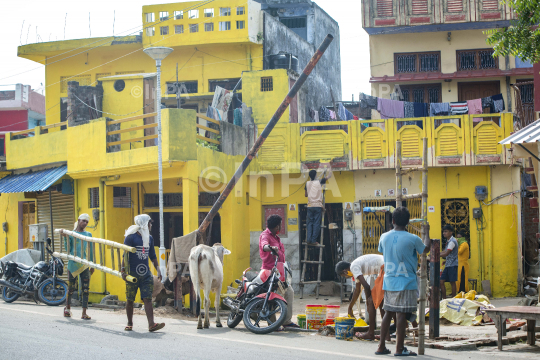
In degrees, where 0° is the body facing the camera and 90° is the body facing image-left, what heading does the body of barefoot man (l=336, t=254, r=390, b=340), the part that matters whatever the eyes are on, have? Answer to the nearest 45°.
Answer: approximately 90°

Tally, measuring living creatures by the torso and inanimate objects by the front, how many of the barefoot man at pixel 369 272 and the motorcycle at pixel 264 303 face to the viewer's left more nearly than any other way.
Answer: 1

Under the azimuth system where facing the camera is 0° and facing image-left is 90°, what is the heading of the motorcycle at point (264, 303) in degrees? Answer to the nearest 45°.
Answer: approximately 315°

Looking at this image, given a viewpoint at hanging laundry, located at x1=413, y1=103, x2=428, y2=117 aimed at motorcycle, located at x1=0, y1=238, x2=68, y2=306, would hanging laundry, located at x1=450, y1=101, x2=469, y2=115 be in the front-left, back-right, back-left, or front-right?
back-left

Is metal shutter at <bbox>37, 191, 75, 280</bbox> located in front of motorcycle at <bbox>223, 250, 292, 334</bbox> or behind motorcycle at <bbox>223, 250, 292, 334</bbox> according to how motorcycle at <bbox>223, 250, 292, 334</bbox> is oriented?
behind

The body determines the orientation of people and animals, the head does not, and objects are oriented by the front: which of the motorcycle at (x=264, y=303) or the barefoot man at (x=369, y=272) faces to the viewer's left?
the barefoot man

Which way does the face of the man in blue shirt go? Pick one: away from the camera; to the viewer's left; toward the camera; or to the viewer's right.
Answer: away from the camera

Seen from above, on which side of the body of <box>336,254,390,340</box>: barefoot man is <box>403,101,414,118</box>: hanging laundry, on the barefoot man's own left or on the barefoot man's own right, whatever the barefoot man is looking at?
on the barefoot man's own right

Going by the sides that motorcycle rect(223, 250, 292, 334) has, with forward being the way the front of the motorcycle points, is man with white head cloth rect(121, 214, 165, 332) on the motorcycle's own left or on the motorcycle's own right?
on the motorcycle's own right

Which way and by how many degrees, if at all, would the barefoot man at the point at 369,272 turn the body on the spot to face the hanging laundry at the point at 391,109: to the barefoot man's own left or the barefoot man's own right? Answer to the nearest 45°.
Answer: approximately 90° to the barefoot man's own right

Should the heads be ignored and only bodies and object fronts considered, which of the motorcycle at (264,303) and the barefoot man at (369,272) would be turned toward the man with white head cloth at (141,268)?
the barefoot man

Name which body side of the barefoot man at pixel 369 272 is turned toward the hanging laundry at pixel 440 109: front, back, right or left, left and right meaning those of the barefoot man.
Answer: right

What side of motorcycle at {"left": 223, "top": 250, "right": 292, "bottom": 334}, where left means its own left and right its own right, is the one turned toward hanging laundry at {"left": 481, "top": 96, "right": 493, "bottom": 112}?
left

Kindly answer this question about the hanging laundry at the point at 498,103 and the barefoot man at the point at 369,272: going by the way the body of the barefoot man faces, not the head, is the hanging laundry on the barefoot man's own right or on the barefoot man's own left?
on the barefoot man's own right
